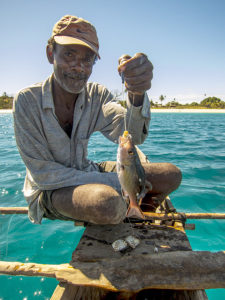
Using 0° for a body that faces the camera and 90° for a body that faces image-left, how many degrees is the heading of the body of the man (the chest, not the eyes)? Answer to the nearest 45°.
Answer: approximately 315°
